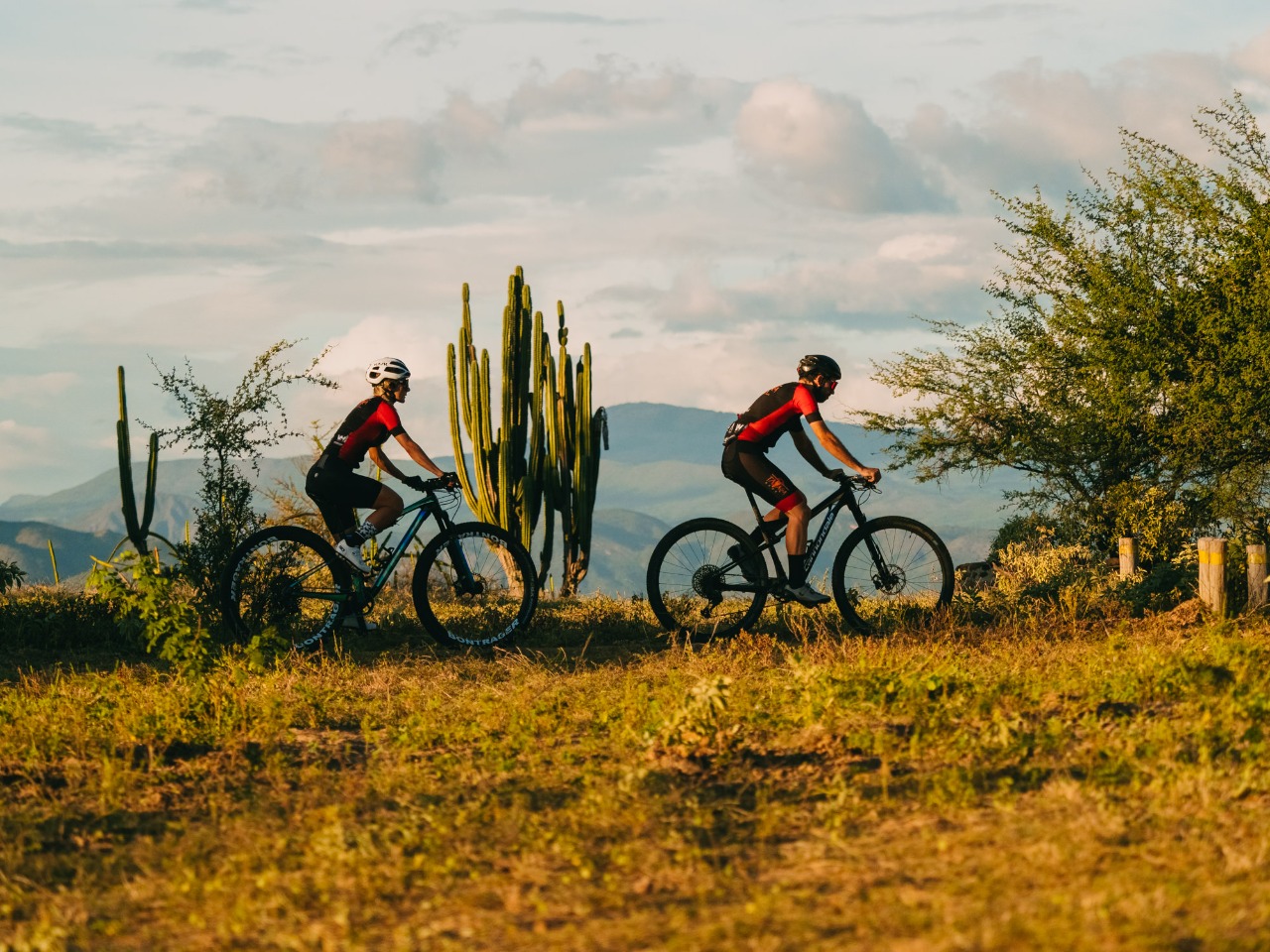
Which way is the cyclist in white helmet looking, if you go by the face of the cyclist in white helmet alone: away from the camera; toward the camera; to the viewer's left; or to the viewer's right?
to the viewer's right

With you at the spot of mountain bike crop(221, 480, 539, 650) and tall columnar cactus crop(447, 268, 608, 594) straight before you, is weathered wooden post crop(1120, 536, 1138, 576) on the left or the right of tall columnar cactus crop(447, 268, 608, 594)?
right

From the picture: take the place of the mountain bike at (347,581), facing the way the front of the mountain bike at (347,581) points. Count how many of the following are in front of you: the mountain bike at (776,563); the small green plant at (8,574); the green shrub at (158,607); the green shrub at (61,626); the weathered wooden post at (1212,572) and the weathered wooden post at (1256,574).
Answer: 3

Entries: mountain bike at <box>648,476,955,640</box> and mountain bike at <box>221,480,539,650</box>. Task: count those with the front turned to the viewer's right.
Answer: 2

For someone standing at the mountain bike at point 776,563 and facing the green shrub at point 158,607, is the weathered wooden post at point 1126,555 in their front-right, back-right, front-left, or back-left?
back-right

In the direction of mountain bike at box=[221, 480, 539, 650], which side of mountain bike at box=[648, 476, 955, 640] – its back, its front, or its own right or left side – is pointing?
back

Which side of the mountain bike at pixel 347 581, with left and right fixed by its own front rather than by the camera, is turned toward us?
right

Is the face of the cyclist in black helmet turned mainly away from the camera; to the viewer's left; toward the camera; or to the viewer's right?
to the viewer's right

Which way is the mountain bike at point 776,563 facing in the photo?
to the viewer's right
